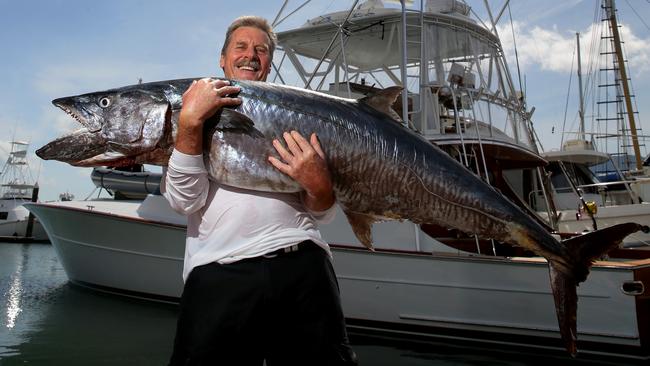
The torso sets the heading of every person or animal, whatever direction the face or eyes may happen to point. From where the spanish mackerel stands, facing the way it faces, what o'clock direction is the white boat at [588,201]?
The white boat is roughly at 4 o'clock from the spanish mackerel.

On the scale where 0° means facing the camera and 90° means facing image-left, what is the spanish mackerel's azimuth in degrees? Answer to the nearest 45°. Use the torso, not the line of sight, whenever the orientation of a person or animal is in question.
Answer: approximately 90°

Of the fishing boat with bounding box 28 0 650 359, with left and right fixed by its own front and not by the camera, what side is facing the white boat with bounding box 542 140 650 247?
right

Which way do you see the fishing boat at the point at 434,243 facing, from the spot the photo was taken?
facing away from the viewer and to the left of the viewer
